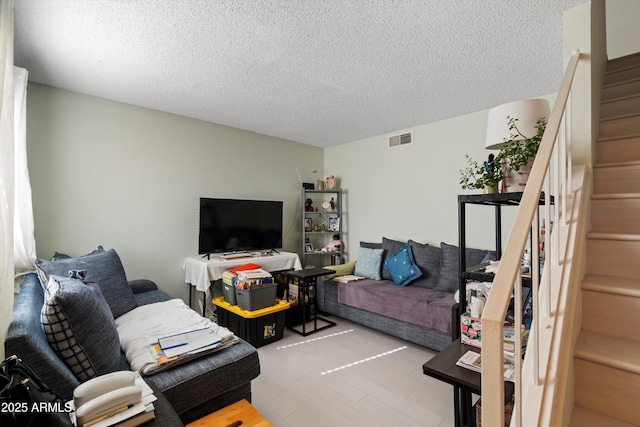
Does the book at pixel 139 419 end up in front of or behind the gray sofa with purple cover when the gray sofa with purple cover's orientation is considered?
in front

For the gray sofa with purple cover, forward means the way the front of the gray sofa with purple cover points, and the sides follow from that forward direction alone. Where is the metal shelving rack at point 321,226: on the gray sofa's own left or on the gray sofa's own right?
on the gray sofa's own right

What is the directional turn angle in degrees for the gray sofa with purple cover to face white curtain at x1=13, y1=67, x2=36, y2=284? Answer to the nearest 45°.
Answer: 0° — it already faces it

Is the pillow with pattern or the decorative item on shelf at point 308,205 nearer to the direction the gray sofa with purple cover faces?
the pillow with pattern

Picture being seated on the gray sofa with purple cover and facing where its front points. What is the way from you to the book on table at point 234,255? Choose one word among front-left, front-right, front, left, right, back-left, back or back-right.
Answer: front-right

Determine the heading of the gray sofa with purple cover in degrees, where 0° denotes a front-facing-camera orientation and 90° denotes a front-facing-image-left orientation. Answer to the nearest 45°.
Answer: approximately 45°

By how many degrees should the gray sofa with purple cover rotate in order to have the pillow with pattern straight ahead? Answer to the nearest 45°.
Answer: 0° — it already faces it
